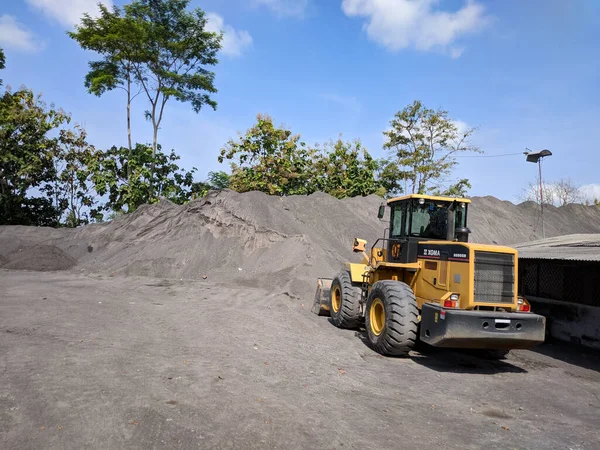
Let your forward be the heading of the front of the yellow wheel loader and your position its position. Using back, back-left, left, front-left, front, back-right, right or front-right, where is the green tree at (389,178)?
front-right

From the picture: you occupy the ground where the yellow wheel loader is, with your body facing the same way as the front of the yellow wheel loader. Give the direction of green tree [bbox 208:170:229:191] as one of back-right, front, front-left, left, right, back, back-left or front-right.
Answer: front

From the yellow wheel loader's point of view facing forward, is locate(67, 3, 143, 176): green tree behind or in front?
in front

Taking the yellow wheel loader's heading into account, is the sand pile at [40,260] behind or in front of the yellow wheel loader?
in front

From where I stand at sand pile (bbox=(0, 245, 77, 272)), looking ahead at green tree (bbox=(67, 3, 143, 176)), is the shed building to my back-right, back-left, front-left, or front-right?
back-right

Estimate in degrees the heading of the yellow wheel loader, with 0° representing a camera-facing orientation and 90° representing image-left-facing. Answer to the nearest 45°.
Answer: approximately 135°

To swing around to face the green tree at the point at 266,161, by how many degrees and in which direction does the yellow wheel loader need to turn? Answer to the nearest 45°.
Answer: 0° — it already faces it

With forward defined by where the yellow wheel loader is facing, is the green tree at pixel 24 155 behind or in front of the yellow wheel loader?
in front

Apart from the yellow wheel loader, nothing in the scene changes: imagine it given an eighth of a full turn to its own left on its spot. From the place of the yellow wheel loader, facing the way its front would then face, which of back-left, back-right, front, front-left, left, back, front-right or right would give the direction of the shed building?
back-right
